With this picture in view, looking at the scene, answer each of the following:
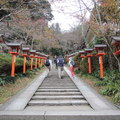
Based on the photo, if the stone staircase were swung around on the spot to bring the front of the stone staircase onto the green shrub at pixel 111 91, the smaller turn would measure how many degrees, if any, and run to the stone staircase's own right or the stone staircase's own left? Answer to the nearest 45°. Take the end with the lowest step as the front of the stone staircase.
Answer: approximately 90° to the stone staircase's own left

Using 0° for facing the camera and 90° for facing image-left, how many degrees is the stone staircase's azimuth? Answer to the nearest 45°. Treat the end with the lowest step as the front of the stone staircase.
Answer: approximately 0°
